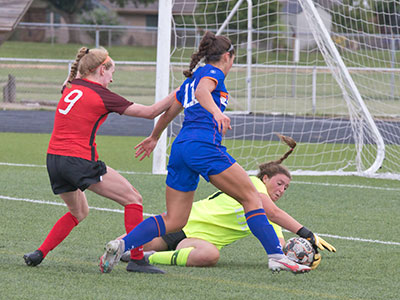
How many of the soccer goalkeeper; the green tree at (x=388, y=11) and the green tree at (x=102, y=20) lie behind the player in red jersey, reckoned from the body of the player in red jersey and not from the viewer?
0

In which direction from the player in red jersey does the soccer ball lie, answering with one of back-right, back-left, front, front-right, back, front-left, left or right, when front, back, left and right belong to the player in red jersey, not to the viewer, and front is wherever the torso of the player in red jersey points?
front-right

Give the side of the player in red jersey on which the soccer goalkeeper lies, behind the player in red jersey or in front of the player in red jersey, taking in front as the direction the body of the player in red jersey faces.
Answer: in front

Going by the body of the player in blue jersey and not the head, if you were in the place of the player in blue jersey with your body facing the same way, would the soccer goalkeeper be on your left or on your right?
on your left

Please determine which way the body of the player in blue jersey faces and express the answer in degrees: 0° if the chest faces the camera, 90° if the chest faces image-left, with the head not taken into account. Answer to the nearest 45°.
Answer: approximately 270°

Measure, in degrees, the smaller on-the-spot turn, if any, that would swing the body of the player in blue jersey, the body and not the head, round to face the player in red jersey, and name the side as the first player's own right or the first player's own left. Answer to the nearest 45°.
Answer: approximately 180°

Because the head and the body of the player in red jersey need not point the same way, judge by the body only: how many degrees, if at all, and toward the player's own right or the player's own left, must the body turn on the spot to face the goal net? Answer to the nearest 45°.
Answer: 0° — they already face it

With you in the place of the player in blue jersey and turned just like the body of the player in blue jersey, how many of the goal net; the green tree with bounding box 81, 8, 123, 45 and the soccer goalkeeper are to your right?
0

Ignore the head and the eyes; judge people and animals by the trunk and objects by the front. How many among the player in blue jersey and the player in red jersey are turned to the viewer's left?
0

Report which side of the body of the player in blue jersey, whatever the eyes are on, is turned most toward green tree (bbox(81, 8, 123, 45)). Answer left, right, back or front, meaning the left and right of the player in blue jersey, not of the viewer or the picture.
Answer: left
